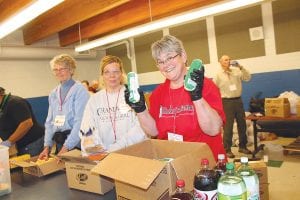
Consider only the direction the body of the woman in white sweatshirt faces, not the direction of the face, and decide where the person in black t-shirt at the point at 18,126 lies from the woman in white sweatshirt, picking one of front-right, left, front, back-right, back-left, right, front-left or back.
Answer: back-right

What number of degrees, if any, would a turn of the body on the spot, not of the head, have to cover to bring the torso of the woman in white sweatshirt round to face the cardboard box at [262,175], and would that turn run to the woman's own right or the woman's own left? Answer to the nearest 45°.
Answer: approximately 90° to the woman's own left

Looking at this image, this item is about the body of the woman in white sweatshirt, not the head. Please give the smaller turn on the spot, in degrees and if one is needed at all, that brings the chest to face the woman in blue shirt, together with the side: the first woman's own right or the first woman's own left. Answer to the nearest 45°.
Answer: approximately 135° to the first woman's own right

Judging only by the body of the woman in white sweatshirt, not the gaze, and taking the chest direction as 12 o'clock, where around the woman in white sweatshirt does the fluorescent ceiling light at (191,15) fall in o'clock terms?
The fluorescent ceiling light is roughly at 7 o'clock from the woman in white sweatshirt.

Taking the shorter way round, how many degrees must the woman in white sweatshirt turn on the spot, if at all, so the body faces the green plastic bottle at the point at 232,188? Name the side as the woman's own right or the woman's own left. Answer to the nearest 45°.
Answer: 0° — they already face it

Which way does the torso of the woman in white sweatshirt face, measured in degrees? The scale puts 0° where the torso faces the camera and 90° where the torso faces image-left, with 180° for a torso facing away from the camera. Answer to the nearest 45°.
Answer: approximately 0°
